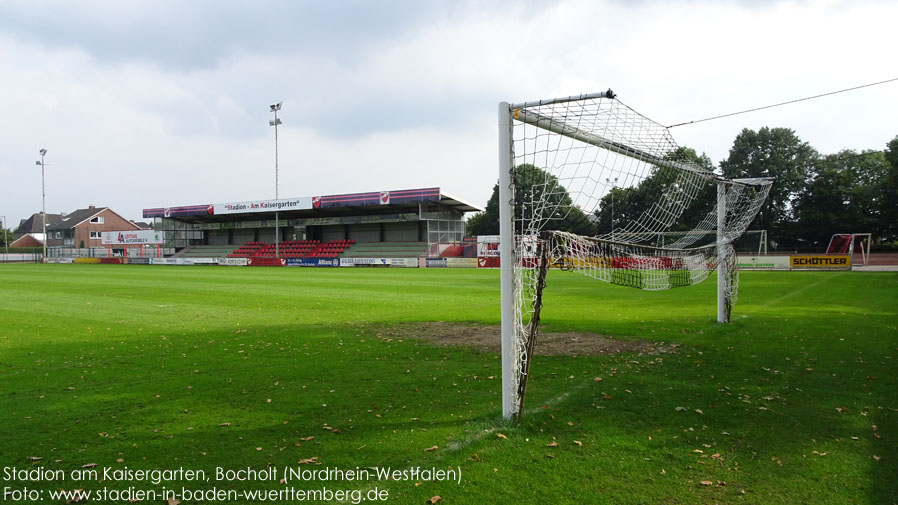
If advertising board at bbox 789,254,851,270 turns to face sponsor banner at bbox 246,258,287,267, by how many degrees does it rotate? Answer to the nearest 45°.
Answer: approximately 90° to its right

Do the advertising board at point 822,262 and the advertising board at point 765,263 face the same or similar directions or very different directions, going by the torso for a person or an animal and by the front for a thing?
same or similar directions

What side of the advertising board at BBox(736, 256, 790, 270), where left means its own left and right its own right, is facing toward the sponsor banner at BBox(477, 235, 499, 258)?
right

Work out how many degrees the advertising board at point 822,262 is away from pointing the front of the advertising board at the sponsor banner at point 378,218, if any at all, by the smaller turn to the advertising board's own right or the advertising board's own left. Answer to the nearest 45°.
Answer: approximately 90° to the advertising board's own right

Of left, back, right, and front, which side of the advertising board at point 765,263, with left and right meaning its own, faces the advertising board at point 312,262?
right

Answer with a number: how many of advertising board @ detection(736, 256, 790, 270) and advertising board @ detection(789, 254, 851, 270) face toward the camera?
2

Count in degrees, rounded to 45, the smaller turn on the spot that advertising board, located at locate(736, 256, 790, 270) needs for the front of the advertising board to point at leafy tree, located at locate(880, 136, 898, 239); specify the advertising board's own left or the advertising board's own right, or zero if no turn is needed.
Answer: approximately 135° to the advertising board's own left

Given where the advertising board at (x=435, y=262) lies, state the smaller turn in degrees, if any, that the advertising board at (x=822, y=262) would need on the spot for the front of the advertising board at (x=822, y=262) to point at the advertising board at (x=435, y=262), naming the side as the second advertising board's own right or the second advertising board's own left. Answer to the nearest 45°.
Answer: approximately 90° to the second advertising board's own right

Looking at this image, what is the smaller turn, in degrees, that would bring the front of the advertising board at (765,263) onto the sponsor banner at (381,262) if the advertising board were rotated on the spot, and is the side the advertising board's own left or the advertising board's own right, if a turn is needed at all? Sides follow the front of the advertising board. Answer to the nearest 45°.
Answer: approximately 90° to the advertising board's own right

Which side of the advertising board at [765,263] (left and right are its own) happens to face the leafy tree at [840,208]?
back

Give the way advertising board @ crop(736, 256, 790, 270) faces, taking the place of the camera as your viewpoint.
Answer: facing the viewer

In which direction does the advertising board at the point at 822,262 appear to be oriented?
toward the camera

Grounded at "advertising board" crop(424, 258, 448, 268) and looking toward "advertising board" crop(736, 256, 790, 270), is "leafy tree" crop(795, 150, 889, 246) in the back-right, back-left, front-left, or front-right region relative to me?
front-left

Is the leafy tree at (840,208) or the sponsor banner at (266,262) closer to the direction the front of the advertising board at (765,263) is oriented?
the sponsor banner
